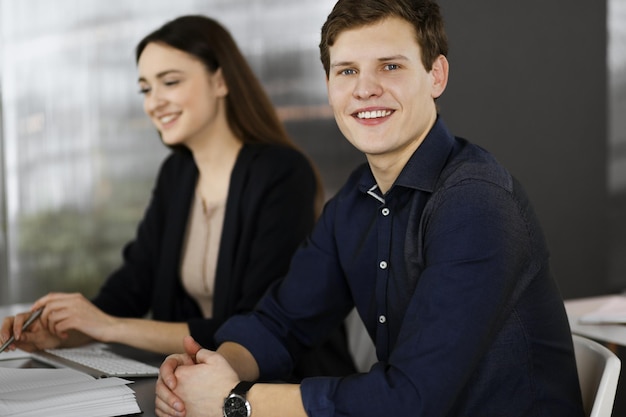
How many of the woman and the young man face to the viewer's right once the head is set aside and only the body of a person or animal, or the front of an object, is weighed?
0

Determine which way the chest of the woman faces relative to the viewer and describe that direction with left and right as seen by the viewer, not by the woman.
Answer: facing the viewer and to the left of the viewer

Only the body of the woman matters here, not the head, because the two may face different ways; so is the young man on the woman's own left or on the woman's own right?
on the woman's own left

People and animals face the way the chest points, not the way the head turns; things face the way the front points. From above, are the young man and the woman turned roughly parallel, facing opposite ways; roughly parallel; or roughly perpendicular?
roughly parallel

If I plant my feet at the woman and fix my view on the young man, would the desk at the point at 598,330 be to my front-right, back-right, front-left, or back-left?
front-left

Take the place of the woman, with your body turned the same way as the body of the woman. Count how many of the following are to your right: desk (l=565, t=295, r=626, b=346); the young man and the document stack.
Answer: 0

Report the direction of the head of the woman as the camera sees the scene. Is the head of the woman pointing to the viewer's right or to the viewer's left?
to the viewer's left

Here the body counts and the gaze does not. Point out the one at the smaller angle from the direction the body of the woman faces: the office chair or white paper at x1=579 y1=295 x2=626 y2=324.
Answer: the office chair

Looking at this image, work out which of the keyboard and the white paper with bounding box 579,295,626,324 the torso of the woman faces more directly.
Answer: the keyboard

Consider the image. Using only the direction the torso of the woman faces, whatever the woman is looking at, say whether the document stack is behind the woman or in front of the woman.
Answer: in front

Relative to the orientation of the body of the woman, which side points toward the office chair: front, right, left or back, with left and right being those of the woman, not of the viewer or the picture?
left

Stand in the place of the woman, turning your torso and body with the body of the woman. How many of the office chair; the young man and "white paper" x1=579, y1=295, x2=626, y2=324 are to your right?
0

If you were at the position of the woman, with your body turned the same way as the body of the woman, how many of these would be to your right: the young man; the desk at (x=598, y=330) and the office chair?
0
